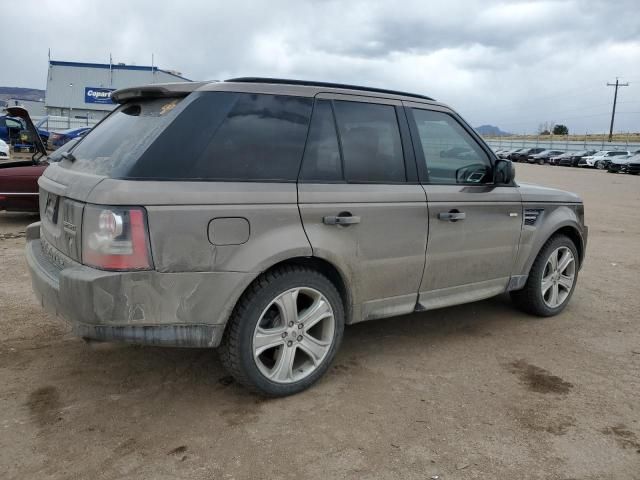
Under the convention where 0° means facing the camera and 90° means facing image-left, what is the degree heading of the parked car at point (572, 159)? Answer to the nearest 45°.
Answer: approximately 45°

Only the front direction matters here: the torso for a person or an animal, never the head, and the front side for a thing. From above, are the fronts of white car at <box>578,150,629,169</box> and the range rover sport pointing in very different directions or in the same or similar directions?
very different directions

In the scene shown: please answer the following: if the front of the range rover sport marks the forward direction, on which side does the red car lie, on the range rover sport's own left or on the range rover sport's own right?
on the range rover sport's own left

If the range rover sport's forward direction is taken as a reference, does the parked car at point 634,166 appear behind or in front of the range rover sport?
in front

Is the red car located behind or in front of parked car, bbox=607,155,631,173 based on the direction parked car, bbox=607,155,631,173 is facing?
in front

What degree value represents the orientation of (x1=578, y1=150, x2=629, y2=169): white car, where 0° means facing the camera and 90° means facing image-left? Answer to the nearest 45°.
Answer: approximately 45°

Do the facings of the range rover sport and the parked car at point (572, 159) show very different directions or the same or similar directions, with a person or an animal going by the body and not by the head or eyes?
very different directions

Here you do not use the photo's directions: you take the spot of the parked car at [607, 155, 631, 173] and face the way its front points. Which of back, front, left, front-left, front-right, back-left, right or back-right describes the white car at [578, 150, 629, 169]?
back-right

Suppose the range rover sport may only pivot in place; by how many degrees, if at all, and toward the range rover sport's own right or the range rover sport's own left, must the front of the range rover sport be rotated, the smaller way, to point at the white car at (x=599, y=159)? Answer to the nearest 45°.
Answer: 0° — it already faces it

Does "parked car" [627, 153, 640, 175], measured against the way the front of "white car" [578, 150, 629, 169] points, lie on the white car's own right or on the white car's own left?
on the white car's own left

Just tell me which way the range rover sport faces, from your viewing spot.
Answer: facing away from the viewer and to the right of the viewer
